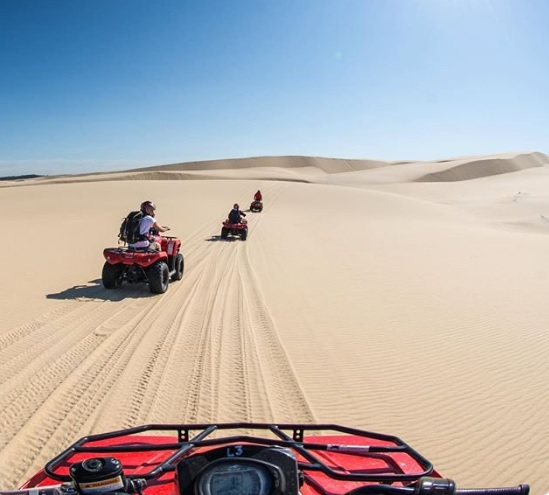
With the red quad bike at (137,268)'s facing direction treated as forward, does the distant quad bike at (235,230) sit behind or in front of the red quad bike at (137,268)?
in front

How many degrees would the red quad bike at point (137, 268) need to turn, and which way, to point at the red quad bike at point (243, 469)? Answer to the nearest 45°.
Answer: approximately 135° to its right

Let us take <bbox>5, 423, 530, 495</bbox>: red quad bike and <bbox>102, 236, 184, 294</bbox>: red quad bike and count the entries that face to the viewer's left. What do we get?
0

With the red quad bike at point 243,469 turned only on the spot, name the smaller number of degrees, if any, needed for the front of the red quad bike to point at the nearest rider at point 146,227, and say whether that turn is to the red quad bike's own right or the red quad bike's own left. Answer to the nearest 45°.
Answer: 0° — it already faces them

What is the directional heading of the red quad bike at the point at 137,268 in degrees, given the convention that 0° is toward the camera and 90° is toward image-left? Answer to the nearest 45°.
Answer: approximately 225°

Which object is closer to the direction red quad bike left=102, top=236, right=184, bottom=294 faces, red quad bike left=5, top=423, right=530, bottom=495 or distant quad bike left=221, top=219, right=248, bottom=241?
the distant quad bike

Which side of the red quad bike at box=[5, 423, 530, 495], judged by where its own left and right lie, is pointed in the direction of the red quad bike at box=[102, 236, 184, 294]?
front

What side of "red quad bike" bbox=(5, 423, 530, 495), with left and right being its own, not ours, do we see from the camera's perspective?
back

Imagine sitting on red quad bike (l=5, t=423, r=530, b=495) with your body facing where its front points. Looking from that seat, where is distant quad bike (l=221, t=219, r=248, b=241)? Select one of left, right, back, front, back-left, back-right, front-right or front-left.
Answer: front
